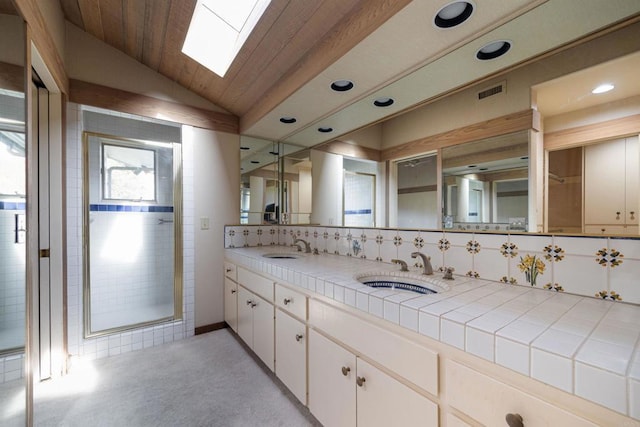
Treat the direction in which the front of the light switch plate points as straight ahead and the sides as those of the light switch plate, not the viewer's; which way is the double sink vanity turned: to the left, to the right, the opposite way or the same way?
to the right

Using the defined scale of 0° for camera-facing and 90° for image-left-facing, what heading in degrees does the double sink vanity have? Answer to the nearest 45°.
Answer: approximately 45°

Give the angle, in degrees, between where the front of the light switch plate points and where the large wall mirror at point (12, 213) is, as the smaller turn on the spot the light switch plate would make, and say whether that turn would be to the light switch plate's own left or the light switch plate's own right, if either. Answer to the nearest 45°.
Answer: approximately 45° to the light switch plate's own right

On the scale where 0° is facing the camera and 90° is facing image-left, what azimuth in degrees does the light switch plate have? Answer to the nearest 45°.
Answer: approximately 0°

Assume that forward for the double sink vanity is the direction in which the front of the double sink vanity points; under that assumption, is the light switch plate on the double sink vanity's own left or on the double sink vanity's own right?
on the double sink vanity's own right
